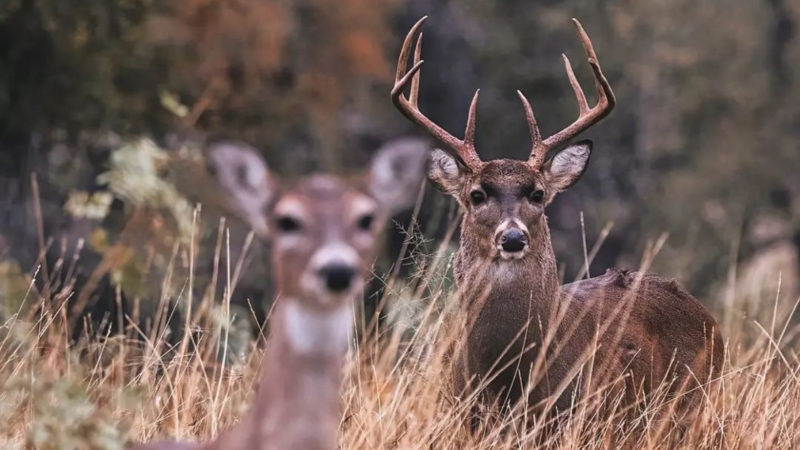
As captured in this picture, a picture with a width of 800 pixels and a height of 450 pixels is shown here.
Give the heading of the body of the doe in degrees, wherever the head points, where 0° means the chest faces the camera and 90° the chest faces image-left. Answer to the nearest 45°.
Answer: approximately 315°

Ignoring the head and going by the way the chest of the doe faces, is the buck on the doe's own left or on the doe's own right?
on the doe's own left

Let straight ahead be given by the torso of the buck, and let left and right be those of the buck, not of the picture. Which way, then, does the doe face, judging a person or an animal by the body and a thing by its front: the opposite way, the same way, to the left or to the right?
to the left
